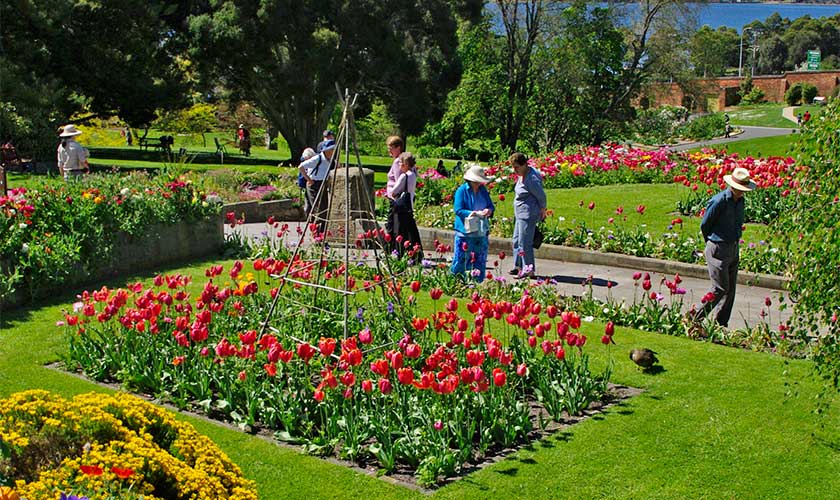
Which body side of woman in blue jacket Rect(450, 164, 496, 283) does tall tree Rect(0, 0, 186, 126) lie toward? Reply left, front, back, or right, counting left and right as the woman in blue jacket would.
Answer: back

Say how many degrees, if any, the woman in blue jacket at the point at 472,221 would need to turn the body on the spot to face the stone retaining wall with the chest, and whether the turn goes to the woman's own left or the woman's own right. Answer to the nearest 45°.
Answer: approximately 135° to the woman's own right

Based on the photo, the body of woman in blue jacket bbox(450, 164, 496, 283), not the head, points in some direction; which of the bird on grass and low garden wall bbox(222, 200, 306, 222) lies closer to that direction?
the bird on grass

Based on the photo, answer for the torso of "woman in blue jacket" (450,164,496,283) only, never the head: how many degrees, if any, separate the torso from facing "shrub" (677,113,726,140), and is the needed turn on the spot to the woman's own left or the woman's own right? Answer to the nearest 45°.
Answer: approximately 135° to the woman's own left

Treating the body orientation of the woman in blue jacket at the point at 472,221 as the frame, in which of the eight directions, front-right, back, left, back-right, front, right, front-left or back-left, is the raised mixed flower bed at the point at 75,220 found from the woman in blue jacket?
back-right
